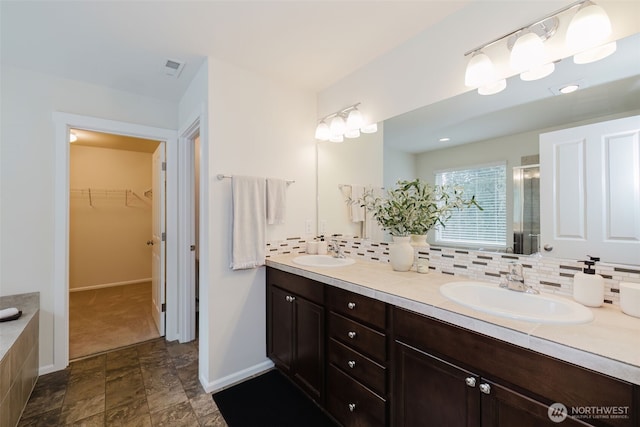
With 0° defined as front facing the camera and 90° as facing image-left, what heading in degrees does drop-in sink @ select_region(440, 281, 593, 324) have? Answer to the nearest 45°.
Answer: approximately 45°

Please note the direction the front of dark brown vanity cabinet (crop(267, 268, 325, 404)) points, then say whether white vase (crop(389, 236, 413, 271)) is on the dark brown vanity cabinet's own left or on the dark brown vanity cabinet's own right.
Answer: on the dark brown vanity cabinet's own left

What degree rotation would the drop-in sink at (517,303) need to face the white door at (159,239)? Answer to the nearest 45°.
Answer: approximately 45° to its right

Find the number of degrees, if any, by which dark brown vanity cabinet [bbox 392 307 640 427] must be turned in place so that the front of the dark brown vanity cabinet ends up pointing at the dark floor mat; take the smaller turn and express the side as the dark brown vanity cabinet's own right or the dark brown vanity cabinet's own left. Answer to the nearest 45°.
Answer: approximately 45° to the dark brown vanity cabinet's own right

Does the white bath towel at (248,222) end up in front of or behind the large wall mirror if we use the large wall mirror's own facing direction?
in front

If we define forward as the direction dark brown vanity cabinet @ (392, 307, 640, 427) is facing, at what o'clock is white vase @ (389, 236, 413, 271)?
The white vase is roughly at 3 o'clock from the dark brown vanity cabinet.

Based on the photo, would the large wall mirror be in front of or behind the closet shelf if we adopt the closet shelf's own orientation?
in front

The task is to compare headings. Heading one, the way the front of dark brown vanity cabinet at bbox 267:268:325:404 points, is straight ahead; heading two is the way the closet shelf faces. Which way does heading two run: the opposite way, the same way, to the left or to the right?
to the left

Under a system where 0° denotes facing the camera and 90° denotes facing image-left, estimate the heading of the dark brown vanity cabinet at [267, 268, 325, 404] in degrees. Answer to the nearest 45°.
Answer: approximately 45°
